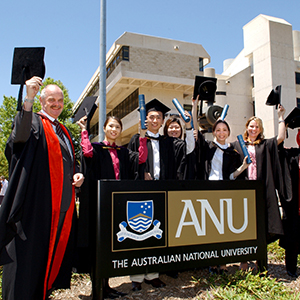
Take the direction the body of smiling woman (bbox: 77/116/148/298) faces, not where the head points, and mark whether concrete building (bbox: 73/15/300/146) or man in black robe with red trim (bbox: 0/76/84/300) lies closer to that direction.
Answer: the man in black robe with red trim

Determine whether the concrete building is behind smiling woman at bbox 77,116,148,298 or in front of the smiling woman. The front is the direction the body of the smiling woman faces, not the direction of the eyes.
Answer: behind

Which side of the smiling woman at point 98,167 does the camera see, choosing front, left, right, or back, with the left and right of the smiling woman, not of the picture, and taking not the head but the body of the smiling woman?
front

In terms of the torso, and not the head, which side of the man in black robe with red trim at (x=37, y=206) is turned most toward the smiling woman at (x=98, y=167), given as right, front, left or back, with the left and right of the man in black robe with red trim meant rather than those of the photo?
left

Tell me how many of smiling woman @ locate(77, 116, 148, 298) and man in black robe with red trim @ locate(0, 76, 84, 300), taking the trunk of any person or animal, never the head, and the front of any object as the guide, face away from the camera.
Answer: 0

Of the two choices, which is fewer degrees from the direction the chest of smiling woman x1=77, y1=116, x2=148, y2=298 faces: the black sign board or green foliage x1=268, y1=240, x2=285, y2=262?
the black sign board

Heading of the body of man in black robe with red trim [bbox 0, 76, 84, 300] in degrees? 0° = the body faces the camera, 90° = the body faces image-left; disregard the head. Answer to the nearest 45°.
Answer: approximately 315°

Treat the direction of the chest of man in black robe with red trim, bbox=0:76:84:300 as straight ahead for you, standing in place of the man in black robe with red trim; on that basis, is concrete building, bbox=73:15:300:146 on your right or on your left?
on your left

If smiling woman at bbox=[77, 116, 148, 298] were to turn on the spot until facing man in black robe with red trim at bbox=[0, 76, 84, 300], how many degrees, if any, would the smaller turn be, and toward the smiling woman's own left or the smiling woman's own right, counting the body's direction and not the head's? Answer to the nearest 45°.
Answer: approximately 45° to the smiling woman's own right

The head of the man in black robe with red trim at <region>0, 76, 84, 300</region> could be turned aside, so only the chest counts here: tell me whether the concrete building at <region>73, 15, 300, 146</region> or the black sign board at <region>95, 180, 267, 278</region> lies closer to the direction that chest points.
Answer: the black sign board
